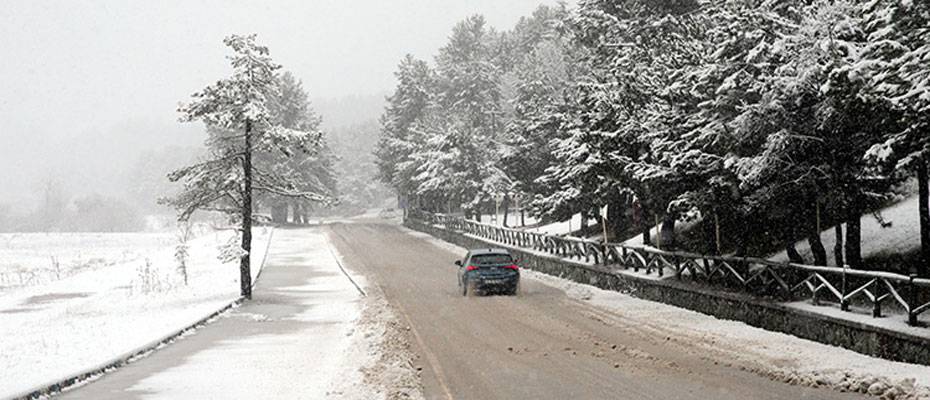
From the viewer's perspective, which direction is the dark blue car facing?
away from the camera

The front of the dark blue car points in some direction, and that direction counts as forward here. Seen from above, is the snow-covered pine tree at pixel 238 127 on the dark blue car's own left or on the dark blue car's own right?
on the dark blue car's own left

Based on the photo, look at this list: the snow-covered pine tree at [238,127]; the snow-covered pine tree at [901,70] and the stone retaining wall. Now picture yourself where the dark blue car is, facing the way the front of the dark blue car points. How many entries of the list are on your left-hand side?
1

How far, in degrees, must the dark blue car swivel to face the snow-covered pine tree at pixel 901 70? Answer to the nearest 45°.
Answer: approximately 135° to its right

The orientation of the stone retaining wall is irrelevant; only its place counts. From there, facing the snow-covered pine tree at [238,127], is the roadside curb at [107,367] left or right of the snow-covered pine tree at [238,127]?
left

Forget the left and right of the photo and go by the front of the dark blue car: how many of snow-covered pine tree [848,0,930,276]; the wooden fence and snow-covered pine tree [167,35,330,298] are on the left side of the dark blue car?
1
